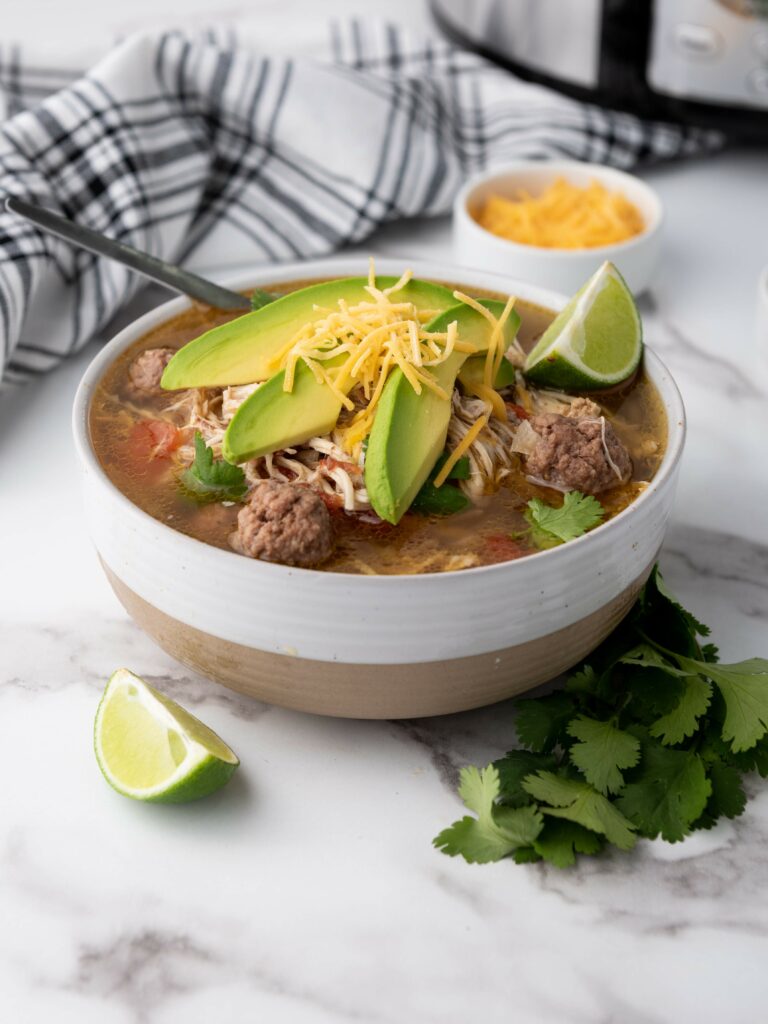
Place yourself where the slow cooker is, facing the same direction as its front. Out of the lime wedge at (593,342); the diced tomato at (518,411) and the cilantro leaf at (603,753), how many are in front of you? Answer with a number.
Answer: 3

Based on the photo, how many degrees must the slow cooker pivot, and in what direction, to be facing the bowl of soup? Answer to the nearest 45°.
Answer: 0° — it already faces it

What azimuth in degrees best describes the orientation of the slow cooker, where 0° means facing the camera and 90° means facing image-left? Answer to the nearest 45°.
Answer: approximately 0°

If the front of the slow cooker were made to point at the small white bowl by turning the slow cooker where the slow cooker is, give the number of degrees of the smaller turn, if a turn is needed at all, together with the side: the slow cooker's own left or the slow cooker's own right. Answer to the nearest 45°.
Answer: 0° — it already faces it

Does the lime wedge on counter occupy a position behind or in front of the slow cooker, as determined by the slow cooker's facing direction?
in front

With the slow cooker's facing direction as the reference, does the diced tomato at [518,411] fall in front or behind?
in front

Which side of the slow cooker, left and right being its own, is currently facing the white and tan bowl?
front

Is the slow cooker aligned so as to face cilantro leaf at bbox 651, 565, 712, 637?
yes

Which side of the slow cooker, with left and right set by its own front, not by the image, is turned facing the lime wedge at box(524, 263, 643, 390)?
front

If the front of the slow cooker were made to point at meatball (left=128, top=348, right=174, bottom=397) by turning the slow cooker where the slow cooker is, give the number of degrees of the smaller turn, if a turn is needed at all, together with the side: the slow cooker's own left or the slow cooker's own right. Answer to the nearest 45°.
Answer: approximately 45° to the slow cooker's own right
